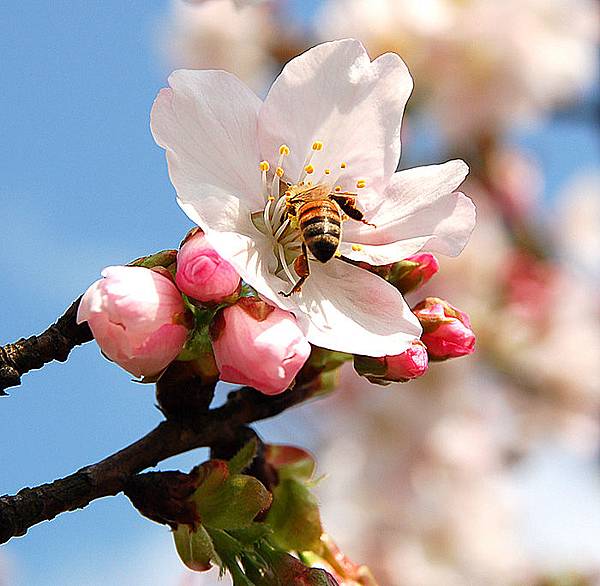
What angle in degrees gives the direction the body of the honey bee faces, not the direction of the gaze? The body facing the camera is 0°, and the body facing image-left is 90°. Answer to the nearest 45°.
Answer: approximately 180°

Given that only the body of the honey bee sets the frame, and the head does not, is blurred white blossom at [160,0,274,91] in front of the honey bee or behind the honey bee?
in front
